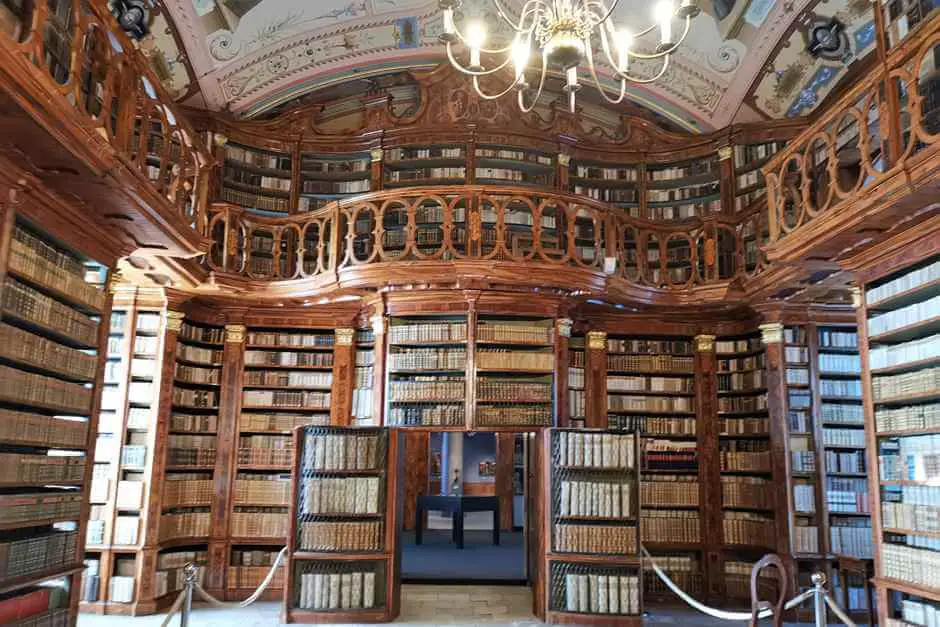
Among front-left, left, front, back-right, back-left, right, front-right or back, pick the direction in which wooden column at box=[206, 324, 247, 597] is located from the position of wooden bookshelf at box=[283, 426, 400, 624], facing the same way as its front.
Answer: back-right

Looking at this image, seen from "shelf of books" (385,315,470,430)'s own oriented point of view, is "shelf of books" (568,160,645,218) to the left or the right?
on its left

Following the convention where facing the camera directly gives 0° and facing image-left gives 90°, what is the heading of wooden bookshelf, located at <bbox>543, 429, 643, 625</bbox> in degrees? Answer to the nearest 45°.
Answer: approximately 0°

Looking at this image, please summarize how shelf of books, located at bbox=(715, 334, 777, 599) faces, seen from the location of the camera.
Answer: facing the viewer and to the left of the viewer

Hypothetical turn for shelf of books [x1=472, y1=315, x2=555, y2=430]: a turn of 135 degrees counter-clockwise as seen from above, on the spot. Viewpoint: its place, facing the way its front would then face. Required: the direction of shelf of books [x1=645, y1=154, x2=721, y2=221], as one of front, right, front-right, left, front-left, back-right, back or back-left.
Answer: front

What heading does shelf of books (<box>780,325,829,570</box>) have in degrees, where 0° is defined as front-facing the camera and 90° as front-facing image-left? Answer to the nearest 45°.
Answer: approximately 45°

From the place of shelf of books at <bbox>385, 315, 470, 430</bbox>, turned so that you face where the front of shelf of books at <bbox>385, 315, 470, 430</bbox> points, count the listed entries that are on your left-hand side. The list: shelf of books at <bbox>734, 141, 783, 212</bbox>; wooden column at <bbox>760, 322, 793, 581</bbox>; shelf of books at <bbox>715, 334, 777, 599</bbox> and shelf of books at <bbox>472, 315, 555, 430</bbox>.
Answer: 4

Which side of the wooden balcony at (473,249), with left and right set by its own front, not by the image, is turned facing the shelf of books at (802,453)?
left

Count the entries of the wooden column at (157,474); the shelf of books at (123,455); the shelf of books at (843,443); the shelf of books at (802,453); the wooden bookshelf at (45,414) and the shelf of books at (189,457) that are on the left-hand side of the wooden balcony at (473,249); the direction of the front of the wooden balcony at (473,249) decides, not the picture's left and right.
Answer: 2

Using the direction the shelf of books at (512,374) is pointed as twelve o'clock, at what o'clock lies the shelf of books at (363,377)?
the shelf of books at (363,377) is roughly at 4 o'clock from the shelf of books at (512,374).

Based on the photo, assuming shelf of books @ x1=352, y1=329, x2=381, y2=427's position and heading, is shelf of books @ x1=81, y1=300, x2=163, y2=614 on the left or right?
on its right

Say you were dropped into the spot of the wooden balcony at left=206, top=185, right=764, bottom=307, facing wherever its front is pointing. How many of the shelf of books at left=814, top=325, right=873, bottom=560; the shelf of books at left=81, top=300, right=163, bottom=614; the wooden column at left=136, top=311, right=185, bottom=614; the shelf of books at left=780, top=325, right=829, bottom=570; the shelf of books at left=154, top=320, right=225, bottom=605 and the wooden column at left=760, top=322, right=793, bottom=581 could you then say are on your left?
3

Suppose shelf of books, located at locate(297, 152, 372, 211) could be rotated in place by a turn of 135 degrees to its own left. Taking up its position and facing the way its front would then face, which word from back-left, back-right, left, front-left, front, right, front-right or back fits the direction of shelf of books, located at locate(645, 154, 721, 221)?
front-right

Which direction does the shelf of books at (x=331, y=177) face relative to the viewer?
toward the camera

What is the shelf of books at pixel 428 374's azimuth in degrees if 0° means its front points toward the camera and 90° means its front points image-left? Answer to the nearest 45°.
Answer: approximately 0°

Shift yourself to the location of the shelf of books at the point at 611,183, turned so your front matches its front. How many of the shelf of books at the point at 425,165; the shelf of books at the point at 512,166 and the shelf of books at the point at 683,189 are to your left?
1

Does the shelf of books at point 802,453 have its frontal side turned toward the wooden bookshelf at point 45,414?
yes

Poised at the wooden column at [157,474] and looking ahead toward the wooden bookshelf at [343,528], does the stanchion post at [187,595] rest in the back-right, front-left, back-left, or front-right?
front-right

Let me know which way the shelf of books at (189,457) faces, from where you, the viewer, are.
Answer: facing the viewer and to the right of the viewer
